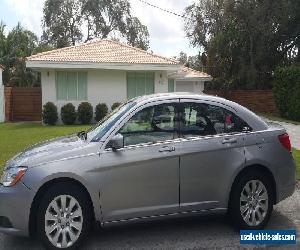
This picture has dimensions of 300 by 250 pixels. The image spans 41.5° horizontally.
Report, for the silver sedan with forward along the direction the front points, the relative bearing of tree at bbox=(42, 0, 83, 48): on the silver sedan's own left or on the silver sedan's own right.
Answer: on the silver sedan's own right

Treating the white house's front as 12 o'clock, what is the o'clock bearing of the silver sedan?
The silver sedan is roughly at 12 o'clock from the white house.

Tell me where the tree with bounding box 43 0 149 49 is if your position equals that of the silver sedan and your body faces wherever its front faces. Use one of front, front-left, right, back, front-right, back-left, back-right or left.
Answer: back-right

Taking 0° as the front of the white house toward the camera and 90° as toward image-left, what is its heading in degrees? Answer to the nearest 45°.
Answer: approximately 0°

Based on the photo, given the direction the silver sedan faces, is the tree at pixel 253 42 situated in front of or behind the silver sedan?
behind

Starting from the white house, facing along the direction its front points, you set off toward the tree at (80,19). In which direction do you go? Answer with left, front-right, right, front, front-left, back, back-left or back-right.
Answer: back

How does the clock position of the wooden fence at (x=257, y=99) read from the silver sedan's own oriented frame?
The wooden fence is roughly at 5 o'clock from the silver sedan.

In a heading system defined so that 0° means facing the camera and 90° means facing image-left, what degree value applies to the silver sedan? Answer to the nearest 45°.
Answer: approximately 45°
